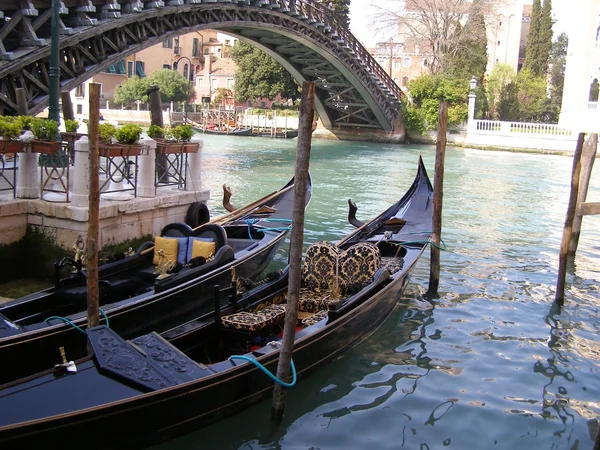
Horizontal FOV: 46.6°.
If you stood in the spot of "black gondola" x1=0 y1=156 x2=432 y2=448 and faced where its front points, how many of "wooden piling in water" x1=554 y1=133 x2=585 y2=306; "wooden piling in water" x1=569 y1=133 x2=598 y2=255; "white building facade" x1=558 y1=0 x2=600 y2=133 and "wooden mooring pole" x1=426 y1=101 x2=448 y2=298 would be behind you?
4

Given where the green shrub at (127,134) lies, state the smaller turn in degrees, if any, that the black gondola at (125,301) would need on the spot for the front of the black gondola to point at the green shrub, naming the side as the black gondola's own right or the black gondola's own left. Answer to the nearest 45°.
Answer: approximately 135° to the black gondola's own right

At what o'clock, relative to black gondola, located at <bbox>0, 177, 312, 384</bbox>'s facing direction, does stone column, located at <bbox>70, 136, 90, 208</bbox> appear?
The stone column is roughly at 4 o'clock from the black gondola.

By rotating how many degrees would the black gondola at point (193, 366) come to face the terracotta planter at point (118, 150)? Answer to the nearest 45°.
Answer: approximately 135° to its right

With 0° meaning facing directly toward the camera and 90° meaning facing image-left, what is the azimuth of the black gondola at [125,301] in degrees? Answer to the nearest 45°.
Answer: approximately 45°

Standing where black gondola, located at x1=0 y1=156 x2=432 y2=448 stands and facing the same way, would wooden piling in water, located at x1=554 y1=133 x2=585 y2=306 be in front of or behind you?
behind

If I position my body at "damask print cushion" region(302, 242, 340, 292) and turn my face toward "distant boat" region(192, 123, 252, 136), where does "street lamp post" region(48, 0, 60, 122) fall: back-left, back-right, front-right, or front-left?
front-left

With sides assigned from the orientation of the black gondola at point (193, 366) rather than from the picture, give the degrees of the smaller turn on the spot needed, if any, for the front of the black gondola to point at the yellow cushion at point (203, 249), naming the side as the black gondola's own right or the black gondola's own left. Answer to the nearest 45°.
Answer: approximately 135° to the black gondola's own right

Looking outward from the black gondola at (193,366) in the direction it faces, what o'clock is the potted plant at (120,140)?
The potted plant is roughly at 4 o'clock from the black gondola.

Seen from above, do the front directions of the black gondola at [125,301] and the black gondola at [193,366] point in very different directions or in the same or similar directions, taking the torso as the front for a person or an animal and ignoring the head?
same or similar directions
